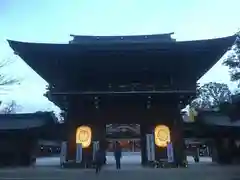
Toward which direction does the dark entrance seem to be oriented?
toward the camera
